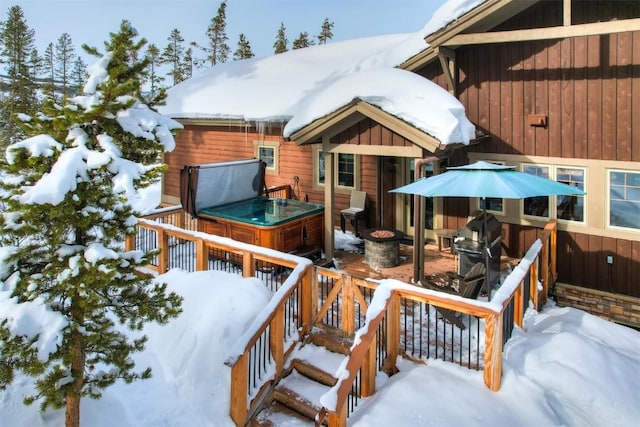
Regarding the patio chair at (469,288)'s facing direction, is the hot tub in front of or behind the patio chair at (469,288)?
in front

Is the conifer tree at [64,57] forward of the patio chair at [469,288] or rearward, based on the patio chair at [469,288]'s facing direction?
forward

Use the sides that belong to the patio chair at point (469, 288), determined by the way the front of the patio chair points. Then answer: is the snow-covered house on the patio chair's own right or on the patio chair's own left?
on the patio chair's own right
